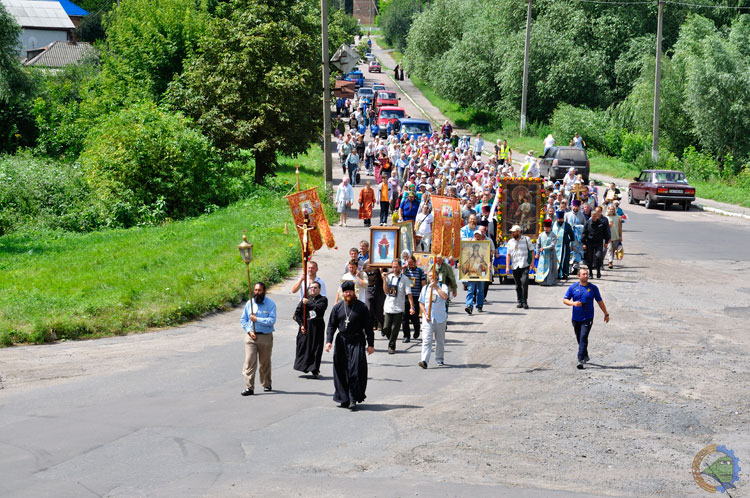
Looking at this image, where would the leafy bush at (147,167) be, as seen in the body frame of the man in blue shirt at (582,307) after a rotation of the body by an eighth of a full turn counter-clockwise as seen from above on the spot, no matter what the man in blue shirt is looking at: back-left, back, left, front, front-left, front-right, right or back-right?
back

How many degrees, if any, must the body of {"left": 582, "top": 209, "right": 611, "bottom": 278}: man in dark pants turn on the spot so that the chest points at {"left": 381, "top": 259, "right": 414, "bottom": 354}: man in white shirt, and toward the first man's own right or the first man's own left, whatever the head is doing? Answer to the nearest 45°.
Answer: approximately 45° to the first man's own right

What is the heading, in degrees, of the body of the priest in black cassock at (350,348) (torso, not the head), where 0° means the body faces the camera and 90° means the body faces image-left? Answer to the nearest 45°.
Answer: approximately 0°

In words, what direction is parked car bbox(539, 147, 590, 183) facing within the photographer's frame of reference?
facing away from the viewer and to the left of the viewer

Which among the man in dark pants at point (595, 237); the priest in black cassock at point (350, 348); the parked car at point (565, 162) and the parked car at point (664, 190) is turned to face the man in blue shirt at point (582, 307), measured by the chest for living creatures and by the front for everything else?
the man in dark pants

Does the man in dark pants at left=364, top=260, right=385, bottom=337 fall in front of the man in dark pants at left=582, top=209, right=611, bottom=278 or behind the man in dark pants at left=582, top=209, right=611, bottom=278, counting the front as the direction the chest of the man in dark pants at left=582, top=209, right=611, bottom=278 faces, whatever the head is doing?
in front

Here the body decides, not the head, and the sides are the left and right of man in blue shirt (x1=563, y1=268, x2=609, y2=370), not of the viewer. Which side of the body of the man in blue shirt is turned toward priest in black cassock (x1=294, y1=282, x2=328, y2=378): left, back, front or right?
right

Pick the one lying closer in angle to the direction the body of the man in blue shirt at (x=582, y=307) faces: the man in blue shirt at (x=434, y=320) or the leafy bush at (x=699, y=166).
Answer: the man in blue shirt

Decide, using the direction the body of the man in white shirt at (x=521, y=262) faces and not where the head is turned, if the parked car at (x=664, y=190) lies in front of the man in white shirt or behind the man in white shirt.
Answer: behind

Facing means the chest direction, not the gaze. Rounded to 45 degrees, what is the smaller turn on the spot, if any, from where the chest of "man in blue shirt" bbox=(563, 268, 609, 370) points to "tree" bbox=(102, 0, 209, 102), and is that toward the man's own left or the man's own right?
approximately 135° to the man's own right

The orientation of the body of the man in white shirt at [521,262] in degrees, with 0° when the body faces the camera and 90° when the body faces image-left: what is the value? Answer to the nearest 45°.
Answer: approximately 0°

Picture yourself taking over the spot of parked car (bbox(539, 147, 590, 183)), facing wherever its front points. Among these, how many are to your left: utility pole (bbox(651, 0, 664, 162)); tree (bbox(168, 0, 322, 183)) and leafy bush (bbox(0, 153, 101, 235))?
2

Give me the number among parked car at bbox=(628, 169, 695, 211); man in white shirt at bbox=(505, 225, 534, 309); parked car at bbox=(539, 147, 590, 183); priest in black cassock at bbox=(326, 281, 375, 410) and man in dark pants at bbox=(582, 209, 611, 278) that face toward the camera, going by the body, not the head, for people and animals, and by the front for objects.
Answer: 3
